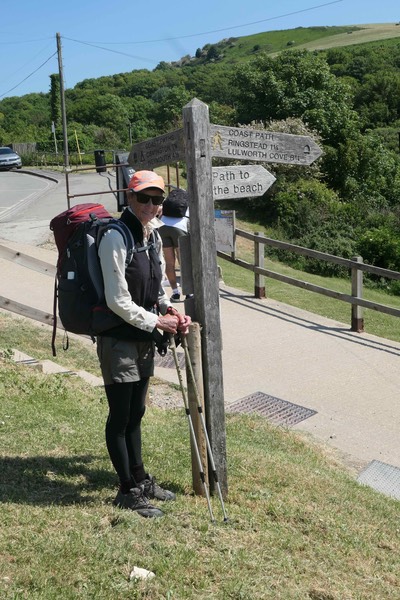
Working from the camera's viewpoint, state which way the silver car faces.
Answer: facing the viewer and to the right of the viewer

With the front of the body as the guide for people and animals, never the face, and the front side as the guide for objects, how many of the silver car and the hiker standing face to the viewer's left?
0

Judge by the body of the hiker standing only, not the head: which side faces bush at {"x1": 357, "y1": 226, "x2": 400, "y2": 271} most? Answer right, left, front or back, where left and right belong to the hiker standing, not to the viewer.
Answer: left

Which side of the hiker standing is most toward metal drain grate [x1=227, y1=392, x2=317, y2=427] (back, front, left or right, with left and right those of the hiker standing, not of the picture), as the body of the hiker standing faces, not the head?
left

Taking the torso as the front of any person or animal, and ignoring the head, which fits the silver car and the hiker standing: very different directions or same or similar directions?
same or similar directions

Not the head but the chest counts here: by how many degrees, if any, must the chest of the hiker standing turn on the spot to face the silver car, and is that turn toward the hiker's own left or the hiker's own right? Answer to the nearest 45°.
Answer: approximately 135° to the hiker's own left

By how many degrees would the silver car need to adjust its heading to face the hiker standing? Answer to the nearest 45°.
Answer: approximately 45° to its right

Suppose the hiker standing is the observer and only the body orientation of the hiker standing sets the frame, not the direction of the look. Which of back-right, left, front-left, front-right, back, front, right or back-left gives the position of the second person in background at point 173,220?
back-left

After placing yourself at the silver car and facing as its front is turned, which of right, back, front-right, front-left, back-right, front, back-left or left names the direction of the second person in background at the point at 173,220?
front-right

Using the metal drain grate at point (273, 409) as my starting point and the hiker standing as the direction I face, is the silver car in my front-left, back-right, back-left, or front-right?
back-right
